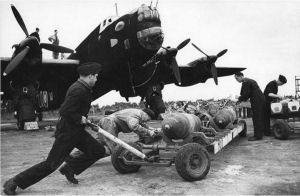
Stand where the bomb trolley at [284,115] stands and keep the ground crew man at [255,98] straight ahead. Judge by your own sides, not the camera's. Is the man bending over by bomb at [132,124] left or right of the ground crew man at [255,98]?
left

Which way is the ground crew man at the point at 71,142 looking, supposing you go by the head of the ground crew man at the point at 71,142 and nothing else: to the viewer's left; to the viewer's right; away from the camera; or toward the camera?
to the viewer's right

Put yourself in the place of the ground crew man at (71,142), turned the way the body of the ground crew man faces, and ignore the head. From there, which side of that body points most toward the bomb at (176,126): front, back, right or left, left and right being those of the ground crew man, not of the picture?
front

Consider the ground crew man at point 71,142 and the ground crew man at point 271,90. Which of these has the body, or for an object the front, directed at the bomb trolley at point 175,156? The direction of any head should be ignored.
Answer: the ground crew man at point 71,142

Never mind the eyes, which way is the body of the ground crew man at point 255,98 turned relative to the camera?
to the viewer's left

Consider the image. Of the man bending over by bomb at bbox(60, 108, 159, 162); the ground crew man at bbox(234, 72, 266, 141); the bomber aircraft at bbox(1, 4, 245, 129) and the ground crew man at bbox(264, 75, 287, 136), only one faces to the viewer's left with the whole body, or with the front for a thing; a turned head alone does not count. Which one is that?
the ground crew man at bbox(234, 72, 266, 141)

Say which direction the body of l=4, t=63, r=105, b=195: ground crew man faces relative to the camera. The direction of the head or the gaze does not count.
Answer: to the viewer's right

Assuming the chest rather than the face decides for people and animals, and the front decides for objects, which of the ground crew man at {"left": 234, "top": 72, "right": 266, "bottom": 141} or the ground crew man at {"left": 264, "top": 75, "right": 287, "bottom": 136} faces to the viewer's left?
the ground crew man at {"left": 234, "top": 72, "right": 266, "bottom": 141}

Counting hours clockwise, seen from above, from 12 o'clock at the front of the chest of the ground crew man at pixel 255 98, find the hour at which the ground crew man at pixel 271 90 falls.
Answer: the ground crew man at pixel 271 90 is roughly at 4 o'clock from the ground crew man at pixel 255 98.

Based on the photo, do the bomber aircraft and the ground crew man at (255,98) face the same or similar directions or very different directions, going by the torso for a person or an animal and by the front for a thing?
very different directions

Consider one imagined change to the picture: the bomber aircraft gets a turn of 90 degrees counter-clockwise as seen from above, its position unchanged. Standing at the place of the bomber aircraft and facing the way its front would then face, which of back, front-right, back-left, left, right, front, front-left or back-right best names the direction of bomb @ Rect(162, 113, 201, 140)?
back-right
